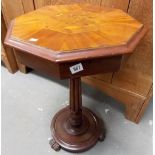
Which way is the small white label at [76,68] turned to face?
toward the camera
